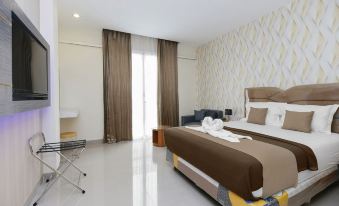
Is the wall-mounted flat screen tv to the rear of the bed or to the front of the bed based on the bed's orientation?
to the front

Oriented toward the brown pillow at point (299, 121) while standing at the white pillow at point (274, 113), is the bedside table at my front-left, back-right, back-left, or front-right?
back-right

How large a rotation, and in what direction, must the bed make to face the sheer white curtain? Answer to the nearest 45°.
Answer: approximately 90° to its right

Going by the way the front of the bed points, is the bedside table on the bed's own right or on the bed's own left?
on the bed's own right

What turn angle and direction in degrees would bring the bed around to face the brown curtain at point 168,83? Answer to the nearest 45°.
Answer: approximately 90° to its right

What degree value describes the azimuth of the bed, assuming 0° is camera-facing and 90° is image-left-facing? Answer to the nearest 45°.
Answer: approximately 45°
